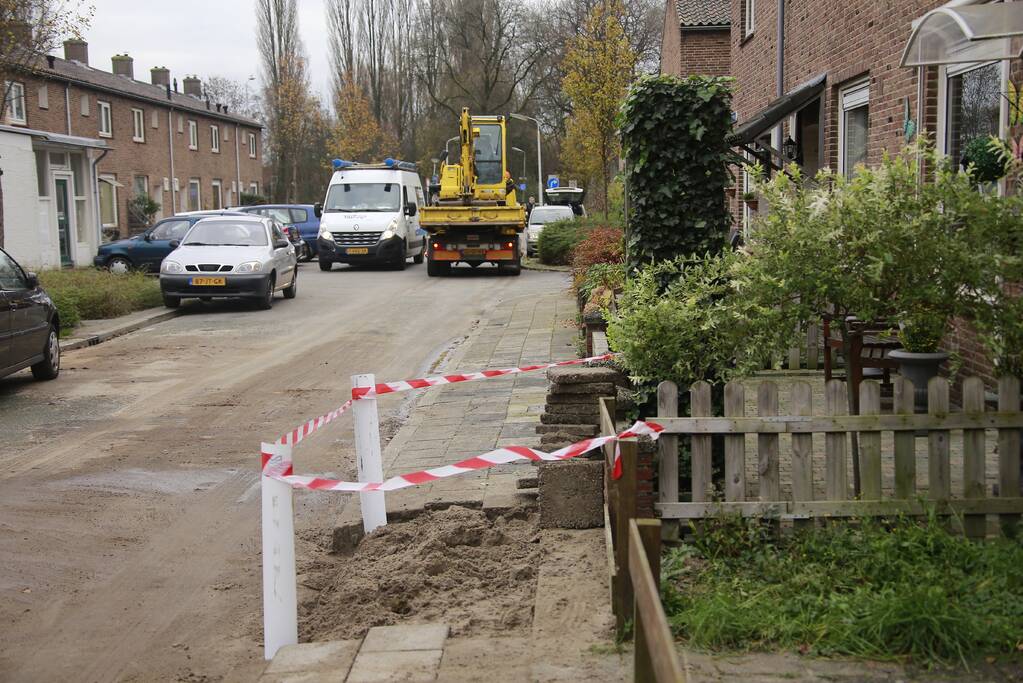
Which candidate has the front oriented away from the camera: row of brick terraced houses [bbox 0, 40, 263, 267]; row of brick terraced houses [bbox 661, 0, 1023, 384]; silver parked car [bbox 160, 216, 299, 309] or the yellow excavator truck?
the yellow excavator truck

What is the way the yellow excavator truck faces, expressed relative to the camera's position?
facing away from the viewer

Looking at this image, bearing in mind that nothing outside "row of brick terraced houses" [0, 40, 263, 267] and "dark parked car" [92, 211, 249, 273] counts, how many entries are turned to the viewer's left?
1

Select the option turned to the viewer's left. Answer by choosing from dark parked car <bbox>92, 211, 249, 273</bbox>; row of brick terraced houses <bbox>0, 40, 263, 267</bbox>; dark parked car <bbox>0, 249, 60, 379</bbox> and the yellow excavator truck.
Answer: dark parked car <bbox>92, 211, 249, 273</bbox>

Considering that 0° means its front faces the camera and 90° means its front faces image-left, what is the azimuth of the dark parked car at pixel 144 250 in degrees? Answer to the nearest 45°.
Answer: approximately 90°

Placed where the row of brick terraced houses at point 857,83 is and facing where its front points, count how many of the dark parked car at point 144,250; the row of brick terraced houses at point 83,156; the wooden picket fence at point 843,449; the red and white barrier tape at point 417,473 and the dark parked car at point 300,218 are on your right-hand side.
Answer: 3

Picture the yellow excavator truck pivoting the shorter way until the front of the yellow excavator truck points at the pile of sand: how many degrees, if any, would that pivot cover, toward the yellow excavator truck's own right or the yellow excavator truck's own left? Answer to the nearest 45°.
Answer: approximately 180°

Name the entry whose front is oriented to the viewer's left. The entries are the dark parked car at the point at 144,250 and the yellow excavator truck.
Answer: the dark parked car

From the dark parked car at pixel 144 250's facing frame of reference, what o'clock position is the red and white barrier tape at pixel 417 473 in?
The red and white barrier tape is roughly at 9 o'clock from the dark parked car.

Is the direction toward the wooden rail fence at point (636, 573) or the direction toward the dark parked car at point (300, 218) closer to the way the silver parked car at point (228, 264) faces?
the wooden rail fence

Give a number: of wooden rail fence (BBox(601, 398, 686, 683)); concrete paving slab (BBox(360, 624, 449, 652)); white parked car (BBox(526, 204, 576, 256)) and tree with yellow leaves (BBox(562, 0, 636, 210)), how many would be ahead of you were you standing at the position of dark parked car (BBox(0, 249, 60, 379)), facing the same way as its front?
2

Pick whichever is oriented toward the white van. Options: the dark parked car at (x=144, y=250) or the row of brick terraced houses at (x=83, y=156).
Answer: the row of brick terraced houses
